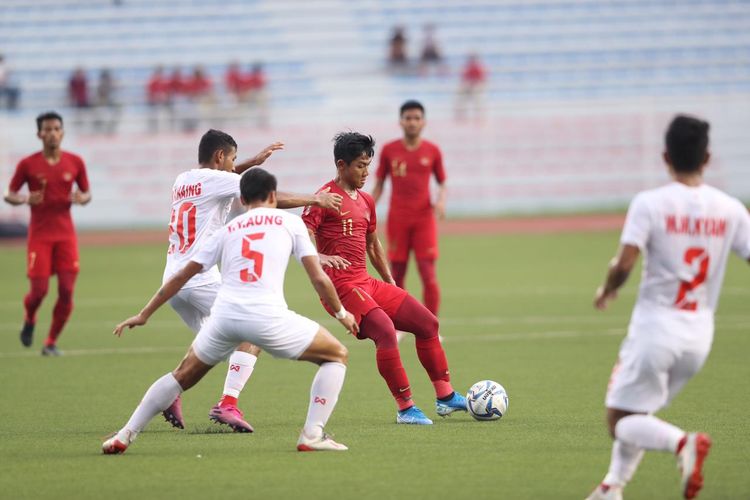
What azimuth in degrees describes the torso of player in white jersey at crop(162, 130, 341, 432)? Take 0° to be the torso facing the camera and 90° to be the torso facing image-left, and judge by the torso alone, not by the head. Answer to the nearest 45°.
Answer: approximately 225°

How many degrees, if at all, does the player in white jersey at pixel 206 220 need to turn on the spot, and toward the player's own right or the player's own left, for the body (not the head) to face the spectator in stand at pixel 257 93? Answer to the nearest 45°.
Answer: approximately 45° to the player's own left

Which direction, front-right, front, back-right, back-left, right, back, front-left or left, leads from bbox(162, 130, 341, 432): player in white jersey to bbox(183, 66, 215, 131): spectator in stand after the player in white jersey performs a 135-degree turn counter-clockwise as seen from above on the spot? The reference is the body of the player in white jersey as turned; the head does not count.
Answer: right

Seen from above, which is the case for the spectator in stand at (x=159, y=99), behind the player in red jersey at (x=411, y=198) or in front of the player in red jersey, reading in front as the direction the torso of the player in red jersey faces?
behind

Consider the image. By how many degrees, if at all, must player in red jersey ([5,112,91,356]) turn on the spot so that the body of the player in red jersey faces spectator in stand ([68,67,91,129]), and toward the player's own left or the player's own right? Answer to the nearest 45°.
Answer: approximately 180°

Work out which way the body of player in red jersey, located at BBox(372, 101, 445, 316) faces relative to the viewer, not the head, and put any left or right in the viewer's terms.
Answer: facing the viewer

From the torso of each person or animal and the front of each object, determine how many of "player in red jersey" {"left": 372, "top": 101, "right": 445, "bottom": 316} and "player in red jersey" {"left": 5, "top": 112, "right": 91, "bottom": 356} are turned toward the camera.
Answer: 2

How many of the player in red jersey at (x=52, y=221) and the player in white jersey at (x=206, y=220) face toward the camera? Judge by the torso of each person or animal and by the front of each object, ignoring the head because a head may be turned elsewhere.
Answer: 1

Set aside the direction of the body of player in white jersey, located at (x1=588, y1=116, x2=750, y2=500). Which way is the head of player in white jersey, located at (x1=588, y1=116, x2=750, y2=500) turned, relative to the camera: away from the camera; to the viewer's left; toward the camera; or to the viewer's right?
away from the camera

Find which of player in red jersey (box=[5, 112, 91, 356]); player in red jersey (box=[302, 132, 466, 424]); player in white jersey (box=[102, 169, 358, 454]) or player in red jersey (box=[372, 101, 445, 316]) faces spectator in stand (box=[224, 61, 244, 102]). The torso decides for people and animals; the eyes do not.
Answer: the player in white jersey

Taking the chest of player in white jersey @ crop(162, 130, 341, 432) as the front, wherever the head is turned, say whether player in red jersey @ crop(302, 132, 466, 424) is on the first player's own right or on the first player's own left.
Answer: on the first player's own right

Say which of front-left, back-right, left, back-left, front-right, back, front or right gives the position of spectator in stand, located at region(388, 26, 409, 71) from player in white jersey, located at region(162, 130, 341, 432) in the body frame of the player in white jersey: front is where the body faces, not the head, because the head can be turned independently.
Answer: front-left

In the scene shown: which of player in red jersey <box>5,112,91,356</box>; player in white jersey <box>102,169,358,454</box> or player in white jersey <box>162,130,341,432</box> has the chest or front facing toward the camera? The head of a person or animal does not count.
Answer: the player in red jersey

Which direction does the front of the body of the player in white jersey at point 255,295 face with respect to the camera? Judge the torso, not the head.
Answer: away from the camera

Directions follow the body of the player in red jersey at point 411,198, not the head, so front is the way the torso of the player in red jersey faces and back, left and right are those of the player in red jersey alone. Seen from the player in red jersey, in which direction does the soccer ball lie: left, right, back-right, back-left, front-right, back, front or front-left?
front

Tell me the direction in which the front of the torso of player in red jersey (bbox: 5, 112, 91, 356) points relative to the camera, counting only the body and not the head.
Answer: toward the camera
